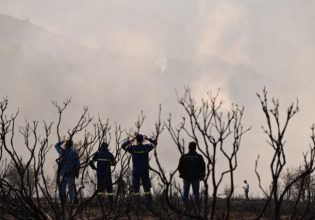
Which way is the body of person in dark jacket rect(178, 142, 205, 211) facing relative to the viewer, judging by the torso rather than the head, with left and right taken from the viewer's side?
facing away from the viewer

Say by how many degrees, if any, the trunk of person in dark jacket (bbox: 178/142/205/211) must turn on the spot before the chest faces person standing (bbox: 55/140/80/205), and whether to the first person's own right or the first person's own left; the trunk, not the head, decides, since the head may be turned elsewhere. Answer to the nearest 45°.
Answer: approximately 135° to the first person's own left
